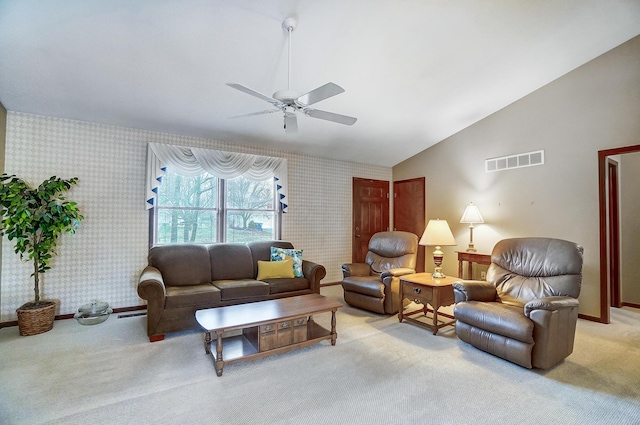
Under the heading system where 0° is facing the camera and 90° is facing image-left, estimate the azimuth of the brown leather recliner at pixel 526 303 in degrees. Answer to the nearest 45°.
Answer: approximately 45°

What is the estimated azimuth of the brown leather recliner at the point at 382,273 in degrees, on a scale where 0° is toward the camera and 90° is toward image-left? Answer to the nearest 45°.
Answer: approximately 45°

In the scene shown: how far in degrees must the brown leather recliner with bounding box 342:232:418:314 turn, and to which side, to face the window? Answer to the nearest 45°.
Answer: approximately 45° to its right

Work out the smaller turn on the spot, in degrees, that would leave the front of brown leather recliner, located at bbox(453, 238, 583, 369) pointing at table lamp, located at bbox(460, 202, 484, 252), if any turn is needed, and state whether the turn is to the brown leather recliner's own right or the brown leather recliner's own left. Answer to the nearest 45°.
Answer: approximately 135° to the brown leather recliner's own right

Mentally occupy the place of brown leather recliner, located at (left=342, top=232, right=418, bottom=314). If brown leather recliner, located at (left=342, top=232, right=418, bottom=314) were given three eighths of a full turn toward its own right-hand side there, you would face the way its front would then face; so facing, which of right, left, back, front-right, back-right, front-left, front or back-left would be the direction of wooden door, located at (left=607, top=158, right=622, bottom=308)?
right

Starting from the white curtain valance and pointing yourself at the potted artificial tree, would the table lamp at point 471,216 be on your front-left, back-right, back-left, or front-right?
back-left

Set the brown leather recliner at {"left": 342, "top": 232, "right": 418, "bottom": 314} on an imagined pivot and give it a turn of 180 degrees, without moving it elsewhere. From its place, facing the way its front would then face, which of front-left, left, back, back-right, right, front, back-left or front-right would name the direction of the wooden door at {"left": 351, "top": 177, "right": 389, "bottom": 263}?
front-left
